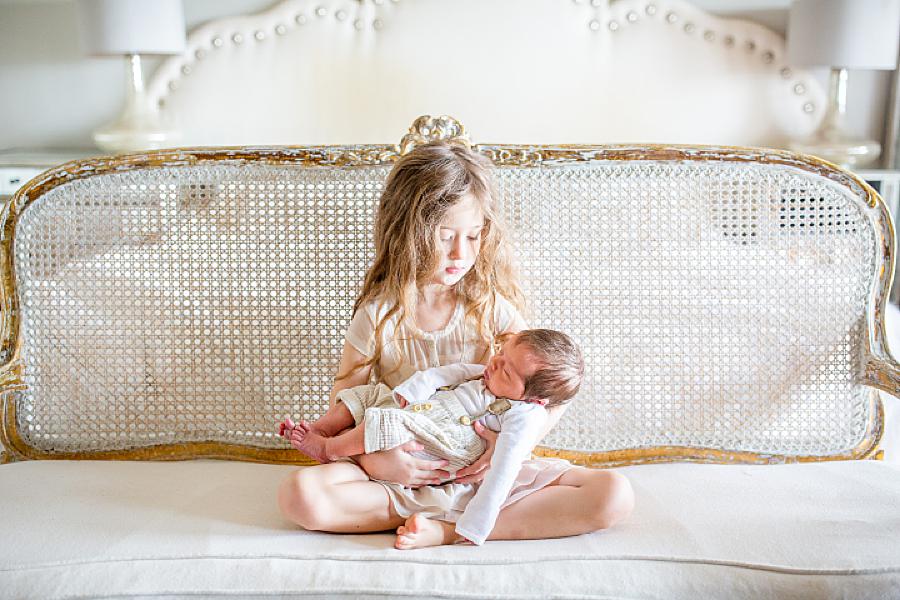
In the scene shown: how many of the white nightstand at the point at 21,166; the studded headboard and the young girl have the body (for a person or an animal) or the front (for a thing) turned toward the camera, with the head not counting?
3

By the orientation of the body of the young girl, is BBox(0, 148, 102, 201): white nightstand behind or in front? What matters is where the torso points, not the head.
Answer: behind

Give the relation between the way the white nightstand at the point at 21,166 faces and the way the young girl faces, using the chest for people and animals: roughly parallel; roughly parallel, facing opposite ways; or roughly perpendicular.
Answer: roughly parallel

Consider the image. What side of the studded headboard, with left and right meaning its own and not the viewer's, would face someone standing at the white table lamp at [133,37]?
right

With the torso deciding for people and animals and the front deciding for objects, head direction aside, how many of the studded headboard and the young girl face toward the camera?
2

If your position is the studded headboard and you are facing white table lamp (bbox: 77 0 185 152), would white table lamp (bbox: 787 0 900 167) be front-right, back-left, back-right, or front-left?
back-left

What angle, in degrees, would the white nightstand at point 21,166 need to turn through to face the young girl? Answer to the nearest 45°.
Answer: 0° — it already faces them

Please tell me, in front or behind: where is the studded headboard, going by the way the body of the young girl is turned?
behind

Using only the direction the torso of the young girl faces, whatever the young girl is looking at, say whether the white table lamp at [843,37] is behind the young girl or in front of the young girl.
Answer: behind

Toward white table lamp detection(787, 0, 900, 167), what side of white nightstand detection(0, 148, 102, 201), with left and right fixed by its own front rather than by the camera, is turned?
left

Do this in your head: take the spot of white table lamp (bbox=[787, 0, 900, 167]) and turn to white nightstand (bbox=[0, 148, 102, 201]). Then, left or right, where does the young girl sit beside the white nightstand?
left

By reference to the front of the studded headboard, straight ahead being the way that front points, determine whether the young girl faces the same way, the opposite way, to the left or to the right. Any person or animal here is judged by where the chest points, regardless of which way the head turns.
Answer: the same way

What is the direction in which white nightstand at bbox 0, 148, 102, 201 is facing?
toward the camera

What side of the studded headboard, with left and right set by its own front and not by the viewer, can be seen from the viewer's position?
front

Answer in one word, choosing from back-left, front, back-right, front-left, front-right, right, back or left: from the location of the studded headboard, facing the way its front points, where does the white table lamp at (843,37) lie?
left
